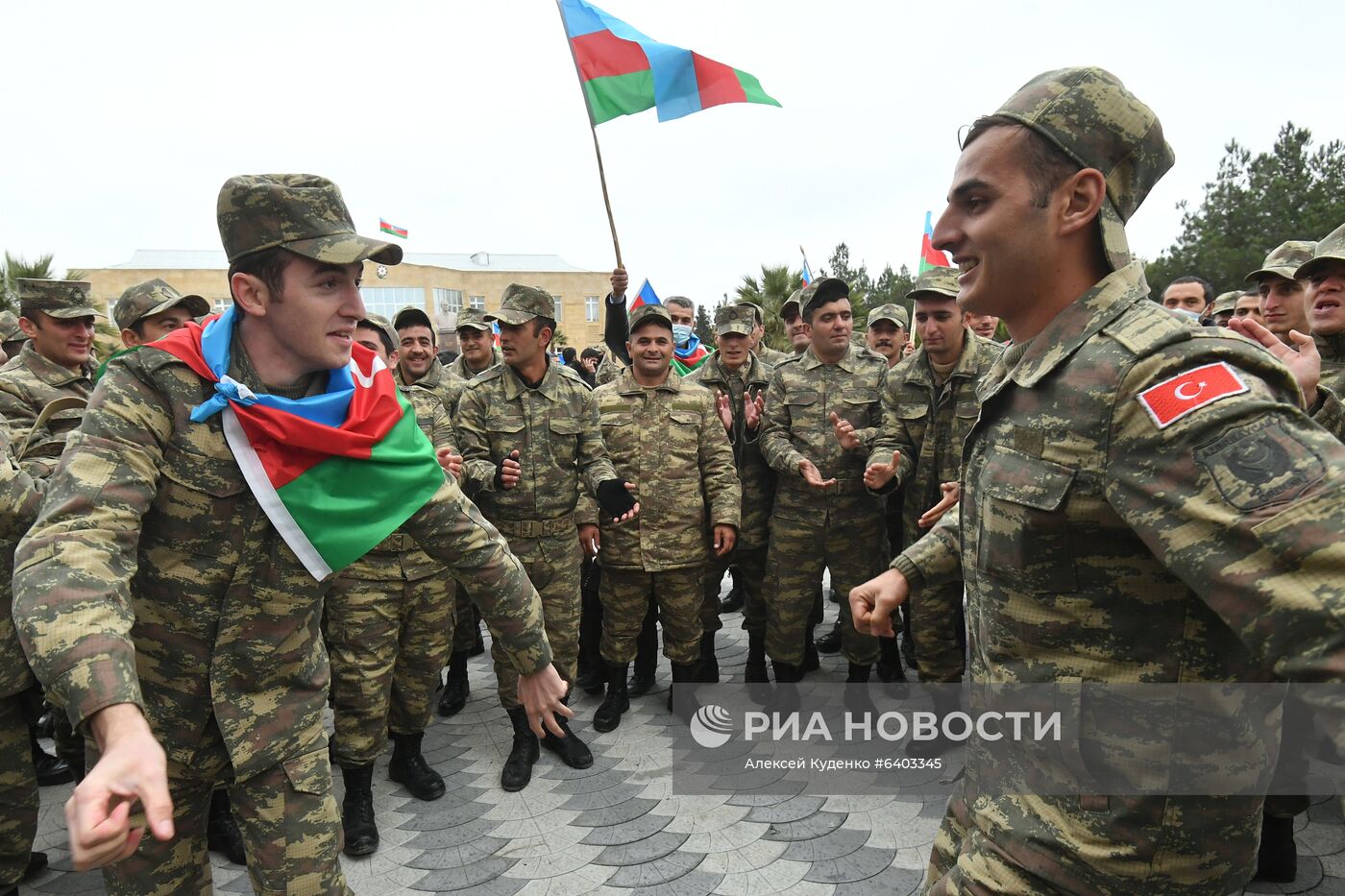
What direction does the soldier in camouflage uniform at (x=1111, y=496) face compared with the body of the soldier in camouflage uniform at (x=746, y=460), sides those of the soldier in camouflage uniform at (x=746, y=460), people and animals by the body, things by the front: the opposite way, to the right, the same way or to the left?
to the right

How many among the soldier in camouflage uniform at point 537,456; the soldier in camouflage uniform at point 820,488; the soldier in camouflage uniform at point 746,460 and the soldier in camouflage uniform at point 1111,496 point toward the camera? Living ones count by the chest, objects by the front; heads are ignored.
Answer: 3

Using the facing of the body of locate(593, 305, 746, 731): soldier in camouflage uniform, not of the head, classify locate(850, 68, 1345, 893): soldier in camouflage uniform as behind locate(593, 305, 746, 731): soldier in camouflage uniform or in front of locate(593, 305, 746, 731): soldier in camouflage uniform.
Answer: in front

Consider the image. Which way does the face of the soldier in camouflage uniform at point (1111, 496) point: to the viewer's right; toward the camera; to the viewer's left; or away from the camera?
to the viewer's left

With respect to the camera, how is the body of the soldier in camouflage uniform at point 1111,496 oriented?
to the viewer's left

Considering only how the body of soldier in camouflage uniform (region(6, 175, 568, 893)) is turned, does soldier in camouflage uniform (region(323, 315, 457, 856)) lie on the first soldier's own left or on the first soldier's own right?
on the first soldier's own left

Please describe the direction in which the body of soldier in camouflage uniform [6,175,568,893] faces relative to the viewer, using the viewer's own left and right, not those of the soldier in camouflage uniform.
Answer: facing the viewer and to the right of the viewer

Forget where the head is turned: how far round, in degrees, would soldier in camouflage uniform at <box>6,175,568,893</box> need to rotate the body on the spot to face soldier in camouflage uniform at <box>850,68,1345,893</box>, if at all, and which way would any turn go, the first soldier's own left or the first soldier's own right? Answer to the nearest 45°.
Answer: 0° — they already face them

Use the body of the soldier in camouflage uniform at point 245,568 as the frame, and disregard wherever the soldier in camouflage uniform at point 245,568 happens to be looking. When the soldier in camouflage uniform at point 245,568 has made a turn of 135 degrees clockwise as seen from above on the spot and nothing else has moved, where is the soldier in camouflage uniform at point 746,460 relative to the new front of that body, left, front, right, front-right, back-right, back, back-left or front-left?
back-right

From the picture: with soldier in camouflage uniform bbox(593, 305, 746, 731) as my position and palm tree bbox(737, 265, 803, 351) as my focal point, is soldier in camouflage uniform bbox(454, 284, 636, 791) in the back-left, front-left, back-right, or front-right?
back-left

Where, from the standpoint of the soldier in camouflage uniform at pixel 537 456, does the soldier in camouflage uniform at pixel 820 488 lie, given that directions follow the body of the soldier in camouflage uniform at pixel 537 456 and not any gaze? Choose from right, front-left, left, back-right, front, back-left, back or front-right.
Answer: left

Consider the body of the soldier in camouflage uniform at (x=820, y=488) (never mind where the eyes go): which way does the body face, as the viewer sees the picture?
toward the camera

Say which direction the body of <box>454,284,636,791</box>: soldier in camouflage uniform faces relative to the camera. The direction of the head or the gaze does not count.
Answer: toward the camera
